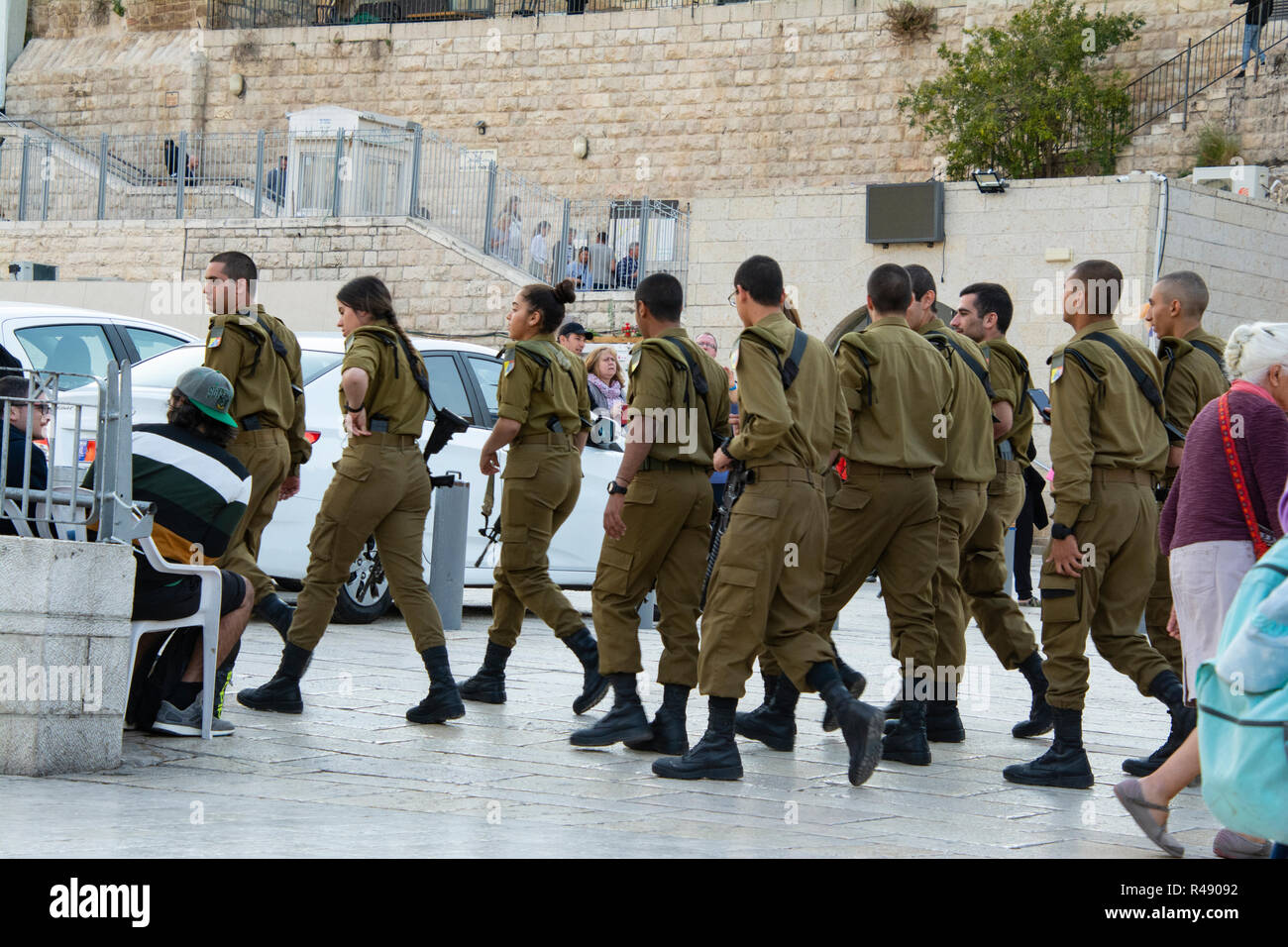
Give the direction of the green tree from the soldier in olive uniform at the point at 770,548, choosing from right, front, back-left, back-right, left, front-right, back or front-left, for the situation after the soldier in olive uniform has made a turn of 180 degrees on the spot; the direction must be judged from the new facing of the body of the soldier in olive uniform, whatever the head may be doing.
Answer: back-left

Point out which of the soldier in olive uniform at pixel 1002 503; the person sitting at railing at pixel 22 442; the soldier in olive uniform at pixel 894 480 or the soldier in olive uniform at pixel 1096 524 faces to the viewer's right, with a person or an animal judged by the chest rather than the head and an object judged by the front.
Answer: the person sitting at railing

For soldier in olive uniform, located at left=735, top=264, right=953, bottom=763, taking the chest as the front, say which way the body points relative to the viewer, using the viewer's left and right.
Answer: facing away from the viewer and to the left of the viewer

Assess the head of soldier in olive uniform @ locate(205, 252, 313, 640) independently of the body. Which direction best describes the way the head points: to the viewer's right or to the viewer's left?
to the viewer's left

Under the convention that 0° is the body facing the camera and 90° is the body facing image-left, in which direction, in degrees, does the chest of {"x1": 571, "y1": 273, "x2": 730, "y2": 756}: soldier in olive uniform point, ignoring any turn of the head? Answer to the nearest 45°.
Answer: approximately 135°

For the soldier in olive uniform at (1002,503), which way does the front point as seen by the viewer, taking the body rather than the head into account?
to the viewer's left

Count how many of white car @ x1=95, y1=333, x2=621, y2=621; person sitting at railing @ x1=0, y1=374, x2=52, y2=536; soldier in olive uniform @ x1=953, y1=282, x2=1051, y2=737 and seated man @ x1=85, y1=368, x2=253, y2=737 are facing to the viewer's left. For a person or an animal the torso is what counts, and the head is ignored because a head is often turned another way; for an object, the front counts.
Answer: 1

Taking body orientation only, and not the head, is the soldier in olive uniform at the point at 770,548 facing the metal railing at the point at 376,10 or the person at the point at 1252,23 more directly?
the metal railing

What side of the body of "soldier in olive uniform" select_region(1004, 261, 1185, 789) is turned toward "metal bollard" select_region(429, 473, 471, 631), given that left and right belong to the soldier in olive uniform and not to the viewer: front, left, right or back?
front

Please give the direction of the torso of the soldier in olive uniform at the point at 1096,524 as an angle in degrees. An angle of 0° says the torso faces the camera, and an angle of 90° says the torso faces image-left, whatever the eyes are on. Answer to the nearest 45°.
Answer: approximately 135°

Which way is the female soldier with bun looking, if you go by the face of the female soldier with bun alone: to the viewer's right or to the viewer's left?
to the viewer's left

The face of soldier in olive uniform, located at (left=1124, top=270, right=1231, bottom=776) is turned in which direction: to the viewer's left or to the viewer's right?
to the viewer's left
